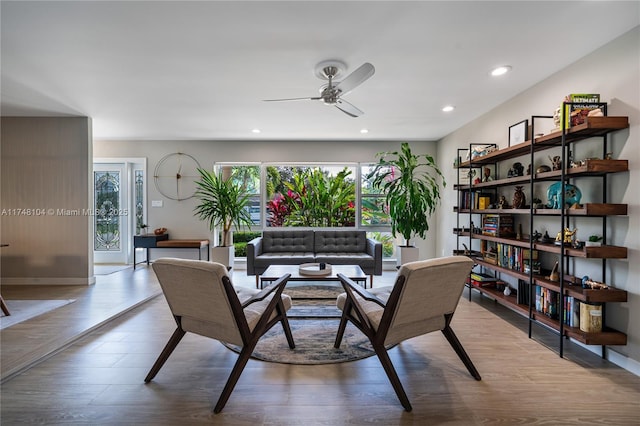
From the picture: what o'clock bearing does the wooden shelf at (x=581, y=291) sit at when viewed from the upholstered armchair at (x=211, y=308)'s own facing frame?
The wooden shelf is roughly at 2 o'clock from the upholstered armchair.

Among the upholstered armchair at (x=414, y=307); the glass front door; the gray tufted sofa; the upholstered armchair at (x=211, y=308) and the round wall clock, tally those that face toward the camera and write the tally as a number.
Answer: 3

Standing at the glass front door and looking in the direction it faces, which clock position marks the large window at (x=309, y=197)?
The large window is roughly at 10 o'clock from the glass front door.

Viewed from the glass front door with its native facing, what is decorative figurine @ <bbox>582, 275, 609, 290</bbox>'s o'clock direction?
The decorative figurine is roughly at 11 o'clock from the glass front door.

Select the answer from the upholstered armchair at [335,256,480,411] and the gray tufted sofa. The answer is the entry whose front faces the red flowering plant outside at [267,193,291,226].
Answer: the upholstered armchair

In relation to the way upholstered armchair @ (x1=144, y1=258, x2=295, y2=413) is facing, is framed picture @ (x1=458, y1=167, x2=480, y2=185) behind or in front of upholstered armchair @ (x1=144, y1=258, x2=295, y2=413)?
in front

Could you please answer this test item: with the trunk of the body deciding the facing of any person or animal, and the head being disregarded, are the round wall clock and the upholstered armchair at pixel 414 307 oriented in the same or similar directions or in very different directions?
very different directions

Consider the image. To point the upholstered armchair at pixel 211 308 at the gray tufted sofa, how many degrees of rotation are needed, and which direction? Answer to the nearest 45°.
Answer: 0° — it already faces it

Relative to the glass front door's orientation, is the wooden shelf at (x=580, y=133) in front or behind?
in front

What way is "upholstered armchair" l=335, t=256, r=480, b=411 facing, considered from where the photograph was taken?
facing away from the viewer and to the left of the viewer

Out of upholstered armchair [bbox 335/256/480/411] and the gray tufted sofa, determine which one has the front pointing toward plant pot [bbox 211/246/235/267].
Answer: the upholstered armchair

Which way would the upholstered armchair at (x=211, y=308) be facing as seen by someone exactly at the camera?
facing away from the viewer and to the right of the viewer

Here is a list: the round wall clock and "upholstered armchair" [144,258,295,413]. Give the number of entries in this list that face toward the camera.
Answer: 1

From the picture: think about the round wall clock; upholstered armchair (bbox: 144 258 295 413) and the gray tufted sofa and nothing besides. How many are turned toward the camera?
2
